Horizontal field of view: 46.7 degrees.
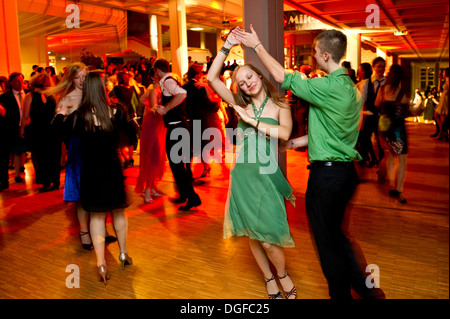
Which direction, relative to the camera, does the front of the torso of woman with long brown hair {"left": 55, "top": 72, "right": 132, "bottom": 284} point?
away from the camera

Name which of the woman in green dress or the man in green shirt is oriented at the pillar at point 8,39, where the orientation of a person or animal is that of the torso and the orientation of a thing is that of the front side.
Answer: the man in green shirt

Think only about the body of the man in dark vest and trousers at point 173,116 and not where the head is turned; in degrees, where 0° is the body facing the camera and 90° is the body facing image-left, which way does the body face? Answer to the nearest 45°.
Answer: approximately 90°

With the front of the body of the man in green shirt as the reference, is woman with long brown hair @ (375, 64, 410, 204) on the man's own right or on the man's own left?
on the man's own right

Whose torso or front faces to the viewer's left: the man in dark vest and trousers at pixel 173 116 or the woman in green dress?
the man in dark vest and trousers

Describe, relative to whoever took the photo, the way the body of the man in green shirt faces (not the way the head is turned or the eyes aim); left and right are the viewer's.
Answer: facing away from the viewer and to the left of the viewer

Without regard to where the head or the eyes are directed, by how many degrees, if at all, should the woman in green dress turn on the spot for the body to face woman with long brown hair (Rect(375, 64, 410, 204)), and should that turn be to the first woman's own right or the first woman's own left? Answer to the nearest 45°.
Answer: approximately 135° to the first woman's own left

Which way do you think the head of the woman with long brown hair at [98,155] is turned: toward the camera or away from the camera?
away from the camera

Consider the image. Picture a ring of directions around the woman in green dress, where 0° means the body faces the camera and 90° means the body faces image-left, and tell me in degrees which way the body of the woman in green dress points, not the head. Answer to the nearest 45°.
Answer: approximately 0°

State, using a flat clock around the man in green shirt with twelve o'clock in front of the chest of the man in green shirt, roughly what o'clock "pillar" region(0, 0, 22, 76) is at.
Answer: The pillar is roughly at 12 o'clock from the man in green shirt.

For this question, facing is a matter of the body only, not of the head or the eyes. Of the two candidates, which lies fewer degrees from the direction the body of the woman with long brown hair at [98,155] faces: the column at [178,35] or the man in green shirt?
the column
